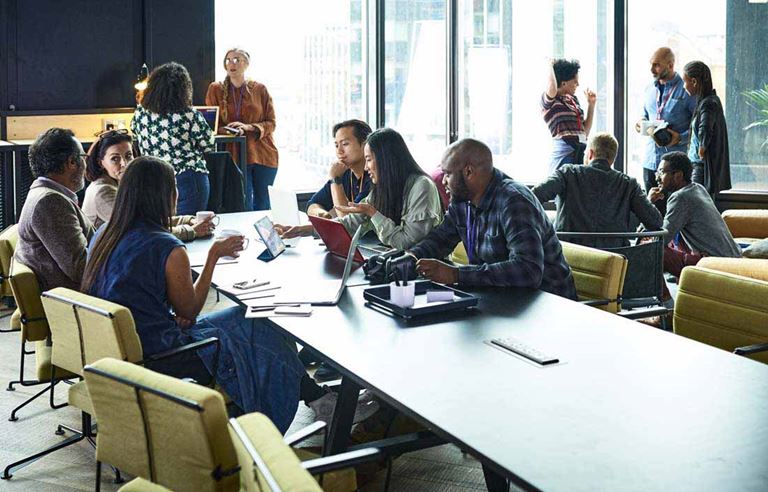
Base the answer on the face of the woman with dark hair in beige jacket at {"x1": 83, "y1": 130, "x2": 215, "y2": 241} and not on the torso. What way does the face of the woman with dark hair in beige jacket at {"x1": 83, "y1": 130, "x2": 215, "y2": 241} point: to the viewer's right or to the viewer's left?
to the viewer's right

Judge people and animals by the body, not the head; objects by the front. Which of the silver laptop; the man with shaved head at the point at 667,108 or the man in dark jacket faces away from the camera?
the man in dark jacket

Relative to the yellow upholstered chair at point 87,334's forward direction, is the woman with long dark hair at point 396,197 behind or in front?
in front

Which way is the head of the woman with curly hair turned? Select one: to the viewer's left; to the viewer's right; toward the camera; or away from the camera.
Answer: away from the camera

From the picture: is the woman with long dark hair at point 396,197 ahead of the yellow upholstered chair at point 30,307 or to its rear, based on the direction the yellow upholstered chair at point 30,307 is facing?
ahead

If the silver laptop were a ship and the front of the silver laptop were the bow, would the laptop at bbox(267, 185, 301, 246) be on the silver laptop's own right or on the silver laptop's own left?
on the silver laptop's own right

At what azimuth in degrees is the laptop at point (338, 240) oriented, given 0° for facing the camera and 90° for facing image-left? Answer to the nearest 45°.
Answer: approximately 225°

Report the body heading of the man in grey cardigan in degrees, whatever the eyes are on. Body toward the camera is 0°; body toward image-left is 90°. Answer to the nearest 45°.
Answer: approximately 225°

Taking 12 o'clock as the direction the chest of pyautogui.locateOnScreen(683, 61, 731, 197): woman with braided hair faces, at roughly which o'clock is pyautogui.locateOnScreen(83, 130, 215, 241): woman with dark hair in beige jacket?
The woman with dark hair in beige jacket is roughly at 10 o'clock from the woman with braided hair.

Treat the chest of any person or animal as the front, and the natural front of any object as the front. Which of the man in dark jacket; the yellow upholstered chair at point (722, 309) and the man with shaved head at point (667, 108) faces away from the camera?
the man in dark jacket

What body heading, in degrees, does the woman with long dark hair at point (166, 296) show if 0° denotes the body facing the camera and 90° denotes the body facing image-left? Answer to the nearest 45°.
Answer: approximately 225°

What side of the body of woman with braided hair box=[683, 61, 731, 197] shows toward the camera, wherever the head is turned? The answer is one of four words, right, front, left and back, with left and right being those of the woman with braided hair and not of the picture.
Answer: left

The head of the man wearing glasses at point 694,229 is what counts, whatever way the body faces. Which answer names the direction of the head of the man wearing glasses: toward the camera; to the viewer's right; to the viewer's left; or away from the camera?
to the viewer's left

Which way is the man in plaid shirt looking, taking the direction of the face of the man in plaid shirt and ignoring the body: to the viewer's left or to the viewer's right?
to the viewer's left

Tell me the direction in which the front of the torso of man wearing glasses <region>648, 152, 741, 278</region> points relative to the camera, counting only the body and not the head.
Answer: to the viewer's left
